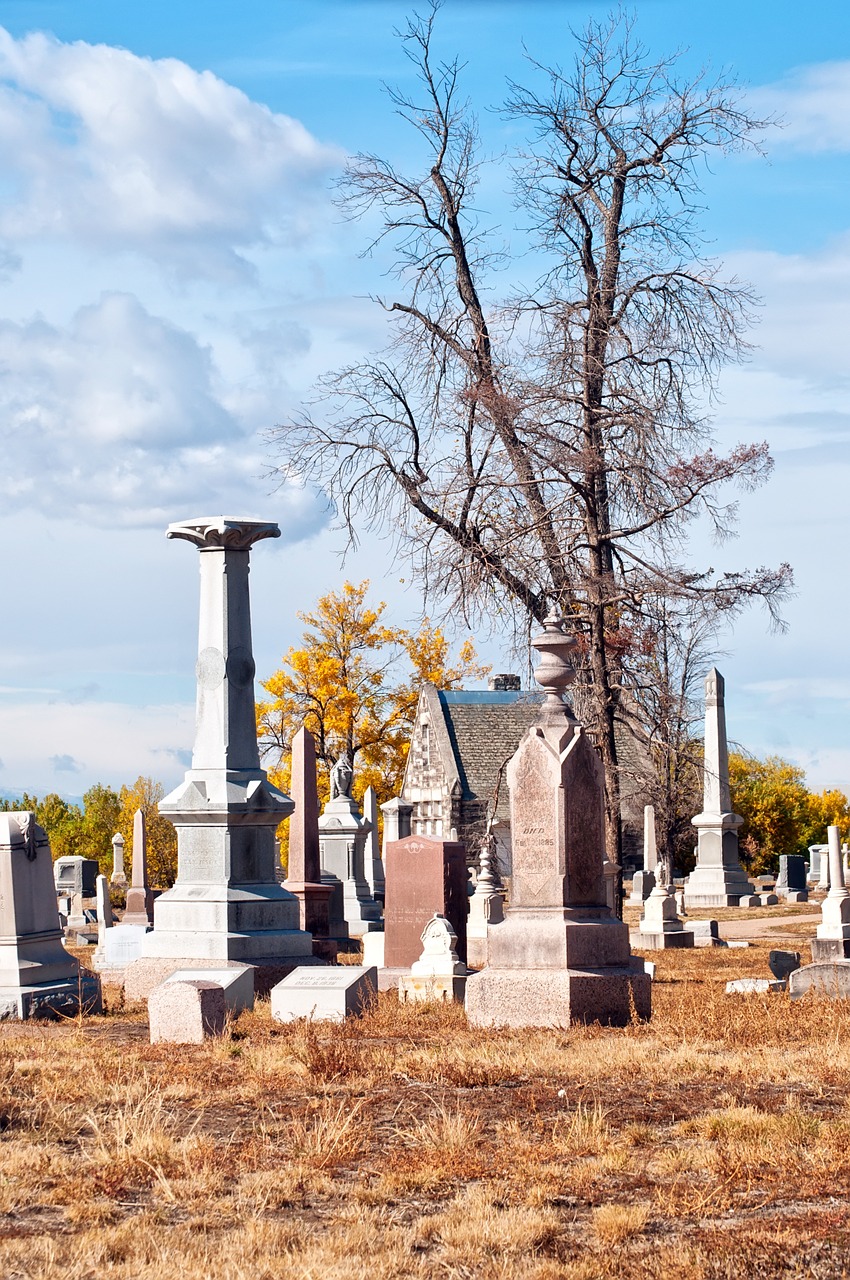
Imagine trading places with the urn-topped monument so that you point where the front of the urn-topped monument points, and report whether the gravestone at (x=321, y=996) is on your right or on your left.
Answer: on your right

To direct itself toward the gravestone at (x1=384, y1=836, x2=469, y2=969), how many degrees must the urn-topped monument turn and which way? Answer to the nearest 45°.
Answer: approximately 135° to its right

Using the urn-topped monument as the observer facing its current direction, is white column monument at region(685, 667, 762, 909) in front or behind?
behind

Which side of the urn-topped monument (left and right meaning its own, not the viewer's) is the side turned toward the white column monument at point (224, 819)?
right

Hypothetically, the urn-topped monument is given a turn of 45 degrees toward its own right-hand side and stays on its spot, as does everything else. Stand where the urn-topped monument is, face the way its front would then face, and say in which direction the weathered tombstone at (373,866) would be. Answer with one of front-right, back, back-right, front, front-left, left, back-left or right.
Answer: right

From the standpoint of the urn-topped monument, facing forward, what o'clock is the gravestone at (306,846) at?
The gravestone is roughly at 4 o'clock from the urn-topped monument.

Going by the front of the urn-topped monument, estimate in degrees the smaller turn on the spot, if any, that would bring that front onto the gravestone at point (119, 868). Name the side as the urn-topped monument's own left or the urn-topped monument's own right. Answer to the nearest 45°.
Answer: approximately 135° to the urn-topped monument's own right

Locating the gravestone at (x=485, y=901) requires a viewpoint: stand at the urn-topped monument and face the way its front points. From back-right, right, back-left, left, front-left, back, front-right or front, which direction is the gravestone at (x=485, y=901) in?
back-right

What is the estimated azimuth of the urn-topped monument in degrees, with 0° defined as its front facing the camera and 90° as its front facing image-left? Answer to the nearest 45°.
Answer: approximately 45°

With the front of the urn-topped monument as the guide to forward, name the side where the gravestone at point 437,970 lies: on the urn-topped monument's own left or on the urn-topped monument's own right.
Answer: on the urn-topped monument's own right
